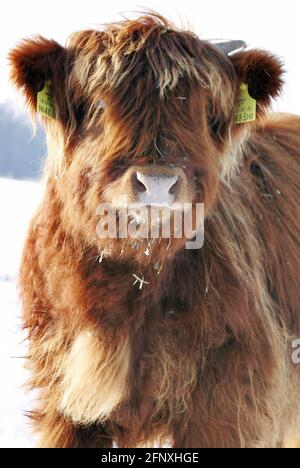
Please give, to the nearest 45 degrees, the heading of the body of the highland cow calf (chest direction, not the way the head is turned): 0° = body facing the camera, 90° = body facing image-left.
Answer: approximately 45°
